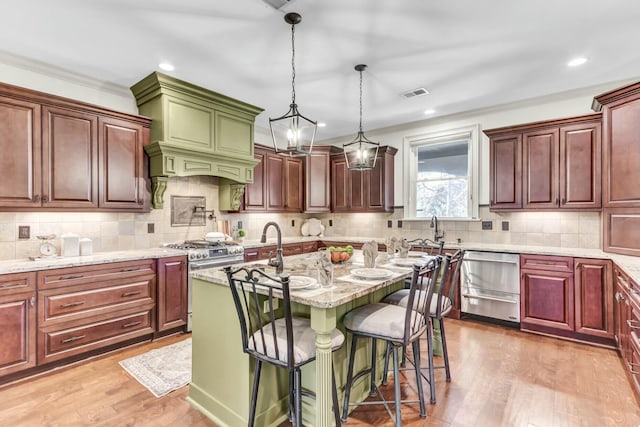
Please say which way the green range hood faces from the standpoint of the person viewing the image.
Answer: facing the viewer and to the right of the viewer

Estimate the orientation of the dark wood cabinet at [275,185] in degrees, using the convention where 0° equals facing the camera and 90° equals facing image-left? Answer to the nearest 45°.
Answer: approximately 315°

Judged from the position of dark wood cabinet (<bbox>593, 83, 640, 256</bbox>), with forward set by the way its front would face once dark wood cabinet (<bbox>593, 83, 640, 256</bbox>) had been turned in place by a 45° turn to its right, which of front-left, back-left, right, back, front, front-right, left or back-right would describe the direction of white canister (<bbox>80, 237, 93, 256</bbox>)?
front-left

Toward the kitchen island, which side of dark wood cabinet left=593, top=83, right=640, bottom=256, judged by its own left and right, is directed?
front

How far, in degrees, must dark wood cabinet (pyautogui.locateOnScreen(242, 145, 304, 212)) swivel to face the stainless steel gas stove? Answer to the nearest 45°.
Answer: approximately 90° to its right

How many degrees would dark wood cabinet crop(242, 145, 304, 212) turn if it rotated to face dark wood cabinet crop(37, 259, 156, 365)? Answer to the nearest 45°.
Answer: approximately 90° to its right

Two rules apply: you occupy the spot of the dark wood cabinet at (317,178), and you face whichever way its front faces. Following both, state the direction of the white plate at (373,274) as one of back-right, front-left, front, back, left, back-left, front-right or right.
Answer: front

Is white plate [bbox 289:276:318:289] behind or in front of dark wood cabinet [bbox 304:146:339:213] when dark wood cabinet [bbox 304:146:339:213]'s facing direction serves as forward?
in front

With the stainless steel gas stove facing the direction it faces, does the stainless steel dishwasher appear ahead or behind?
ahead

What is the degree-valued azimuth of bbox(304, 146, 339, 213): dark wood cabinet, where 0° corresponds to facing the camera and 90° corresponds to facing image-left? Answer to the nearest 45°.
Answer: approximately 0°

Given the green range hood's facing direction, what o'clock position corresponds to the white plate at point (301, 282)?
The white plate is roughly at 1 o'clock from the green range hood.

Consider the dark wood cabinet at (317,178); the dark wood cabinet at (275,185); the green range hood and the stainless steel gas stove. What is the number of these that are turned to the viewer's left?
0

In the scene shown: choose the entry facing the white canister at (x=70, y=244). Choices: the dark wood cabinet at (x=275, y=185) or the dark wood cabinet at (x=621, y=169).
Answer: the dark wood cabinet at (x=621, y=169)

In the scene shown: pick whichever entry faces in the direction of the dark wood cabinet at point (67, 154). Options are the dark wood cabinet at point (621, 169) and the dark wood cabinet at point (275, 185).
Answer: the dark wood cabinet at point (621, 169)

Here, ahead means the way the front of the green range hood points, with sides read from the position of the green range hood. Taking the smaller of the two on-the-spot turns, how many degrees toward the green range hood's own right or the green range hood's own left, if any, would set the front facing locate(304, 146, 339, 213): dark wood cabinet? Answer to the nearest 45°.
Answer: approximately 90° to the green range hood's own left

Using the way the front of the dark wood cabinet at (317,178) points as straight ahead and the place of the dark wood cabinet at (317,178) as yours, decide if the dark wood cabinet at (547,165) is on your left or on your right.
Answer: on your left

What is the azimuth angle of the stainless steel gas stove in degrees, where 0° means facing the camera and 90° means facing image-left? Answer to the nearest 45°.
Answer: approximately 315°

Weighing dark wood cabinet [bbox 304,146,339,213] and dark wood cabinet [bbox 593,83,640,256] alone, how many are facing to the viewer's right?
0
